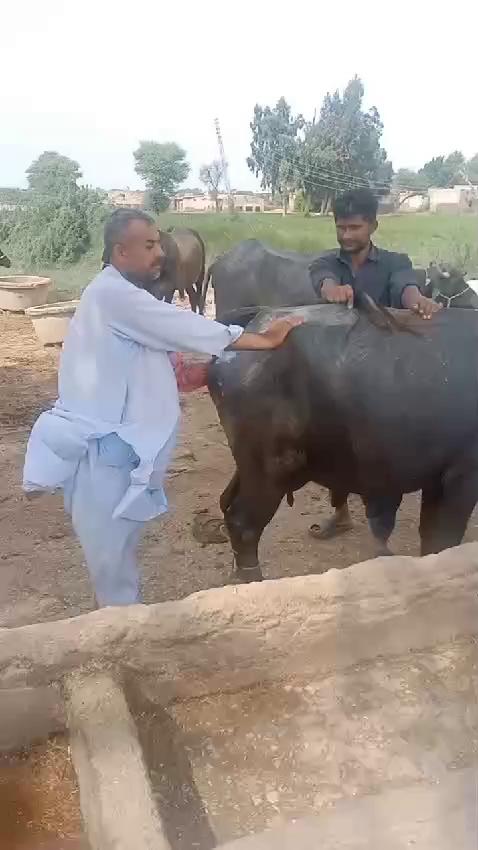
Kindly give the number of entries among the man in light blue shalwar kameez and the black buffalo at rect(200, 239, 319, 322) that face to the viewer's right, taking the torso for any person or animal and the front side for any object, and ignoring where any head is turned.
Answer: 2

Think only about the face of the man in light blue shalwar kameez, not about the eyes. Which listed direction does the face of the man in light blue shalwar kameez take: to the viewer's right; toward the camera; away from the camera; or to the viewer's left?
to the viewer's right

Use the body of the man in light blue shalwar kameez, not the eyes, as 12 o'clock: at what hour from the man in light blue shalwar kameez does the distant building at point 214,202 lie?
The distant building is roughly at 9 o'clock from the man in light blue shalwar kameez.

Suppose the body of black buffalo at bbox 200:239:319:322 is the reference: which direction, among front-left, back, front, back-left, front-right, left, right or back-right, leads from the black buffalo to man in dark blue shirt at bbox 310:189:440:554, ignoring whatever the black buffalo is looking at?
right

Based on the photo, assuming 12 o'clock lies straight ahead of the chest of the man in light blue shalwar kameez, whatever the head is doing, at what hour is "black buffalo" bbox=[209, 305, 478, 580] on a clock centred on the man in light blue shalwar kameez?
The black buffalo is roughly at 11 o'clock from the man in light blue shalwar kameez.

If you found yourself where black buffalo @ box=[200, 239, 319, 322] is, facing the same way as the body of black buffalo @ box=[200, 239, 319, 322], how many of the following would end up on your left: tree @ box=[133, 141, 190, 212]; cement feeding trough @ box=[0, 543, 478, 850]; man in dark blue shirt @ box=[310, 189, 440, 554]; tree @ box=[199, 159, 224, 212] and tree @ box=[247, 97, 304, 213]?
3

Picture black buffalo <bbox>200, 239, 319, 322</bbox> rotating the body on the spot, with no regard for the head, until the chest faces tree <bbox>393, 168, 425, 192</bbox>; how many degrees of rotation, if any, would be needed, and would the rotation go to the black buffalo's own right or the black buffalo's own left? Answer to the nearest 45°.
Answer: approximately 45° to the black buffalo's own left

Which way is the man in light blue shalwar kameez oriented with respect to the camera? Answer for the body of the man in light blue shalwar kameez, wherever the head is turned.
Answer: to the viewer's right

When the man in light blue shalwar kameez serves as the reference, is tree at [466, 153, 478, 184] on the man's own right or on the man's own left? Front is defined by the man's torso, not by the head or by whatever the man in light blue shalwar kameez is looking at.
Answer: on the man's own left

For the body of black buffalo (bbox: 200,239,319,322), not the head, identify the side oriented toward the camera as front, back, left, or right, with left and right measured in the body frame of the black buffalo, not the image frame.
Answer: right

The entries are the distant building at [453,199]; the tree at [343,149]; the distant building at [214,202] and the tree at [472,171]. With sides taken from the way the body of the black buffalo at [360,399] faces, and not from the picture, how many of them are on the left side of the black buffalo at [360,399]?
4
